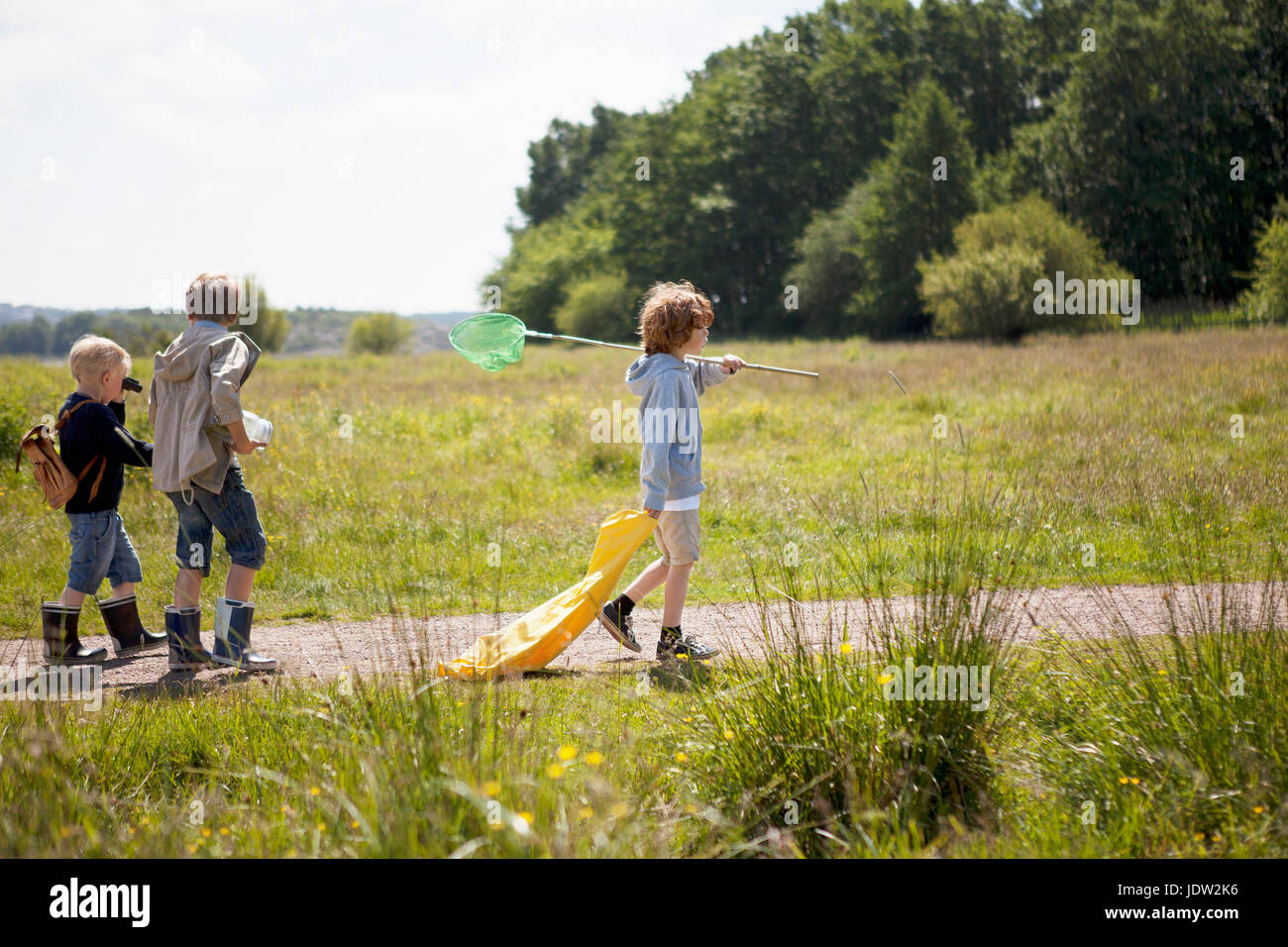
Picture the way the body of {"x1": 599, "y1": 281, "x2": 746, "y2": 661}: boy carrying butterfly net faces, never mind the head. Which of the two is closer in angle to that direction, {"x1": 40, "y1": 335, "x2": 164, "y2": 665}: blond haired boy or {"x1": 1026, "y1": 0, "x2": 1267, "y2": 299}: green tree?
the green tree

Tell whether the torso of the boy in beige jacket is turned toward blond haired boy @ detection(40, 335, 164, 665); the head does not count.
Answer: no

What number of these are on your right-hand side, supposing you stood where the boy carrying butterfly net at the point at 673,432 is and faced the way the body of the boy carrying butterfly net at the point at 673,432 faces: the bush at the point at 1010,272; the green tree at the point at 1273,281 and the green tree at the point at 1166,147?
0

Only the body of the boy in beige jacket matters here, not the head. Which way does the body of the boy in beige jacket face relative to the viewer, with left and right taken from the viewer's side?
facing away from the viewer and to the right of the viewer

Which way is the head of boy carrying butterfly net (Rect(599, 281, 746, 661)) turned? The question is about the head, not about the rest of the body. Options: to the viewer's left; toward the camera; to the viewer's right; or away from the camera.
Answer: to the viewer's right

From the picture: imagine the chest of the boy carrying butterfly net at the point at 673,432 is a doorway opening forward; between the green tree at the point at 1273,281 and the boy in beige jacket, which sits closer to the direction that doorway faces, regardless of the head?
the green tree

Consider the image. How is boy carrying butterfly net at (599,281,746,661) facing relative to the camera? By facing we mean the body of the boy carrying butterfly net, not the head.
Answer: to the viewer's right

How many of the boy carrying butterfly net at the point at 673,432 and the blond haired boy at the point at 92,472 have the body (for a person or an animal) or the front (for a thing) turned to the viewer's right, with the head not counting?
2

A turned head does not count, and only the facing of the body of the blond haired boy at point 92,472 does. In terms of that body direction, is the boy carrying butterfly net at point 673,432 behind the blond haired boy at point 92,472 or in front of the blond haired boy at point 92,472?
in front

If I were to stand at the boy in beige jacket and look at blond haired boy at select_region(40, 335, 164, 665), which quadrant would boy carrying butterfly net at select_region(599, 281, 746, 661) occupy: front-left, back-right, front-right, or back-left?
back-right

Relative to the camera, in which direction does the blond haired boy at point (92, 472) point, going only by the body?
to the viewer's right

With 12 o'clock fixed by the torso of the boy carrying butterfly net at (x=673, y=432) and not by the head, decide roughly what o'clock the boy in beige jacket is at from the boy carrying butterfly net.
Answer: The boy in beige jacket is roughly at 6 o'clock from the boy carrying butterfly net.

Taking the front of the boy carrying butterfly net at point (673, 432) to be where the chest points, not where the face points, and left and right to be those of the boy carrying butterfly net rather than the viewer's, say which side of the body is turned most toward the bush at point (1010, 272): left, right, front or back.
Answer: left
